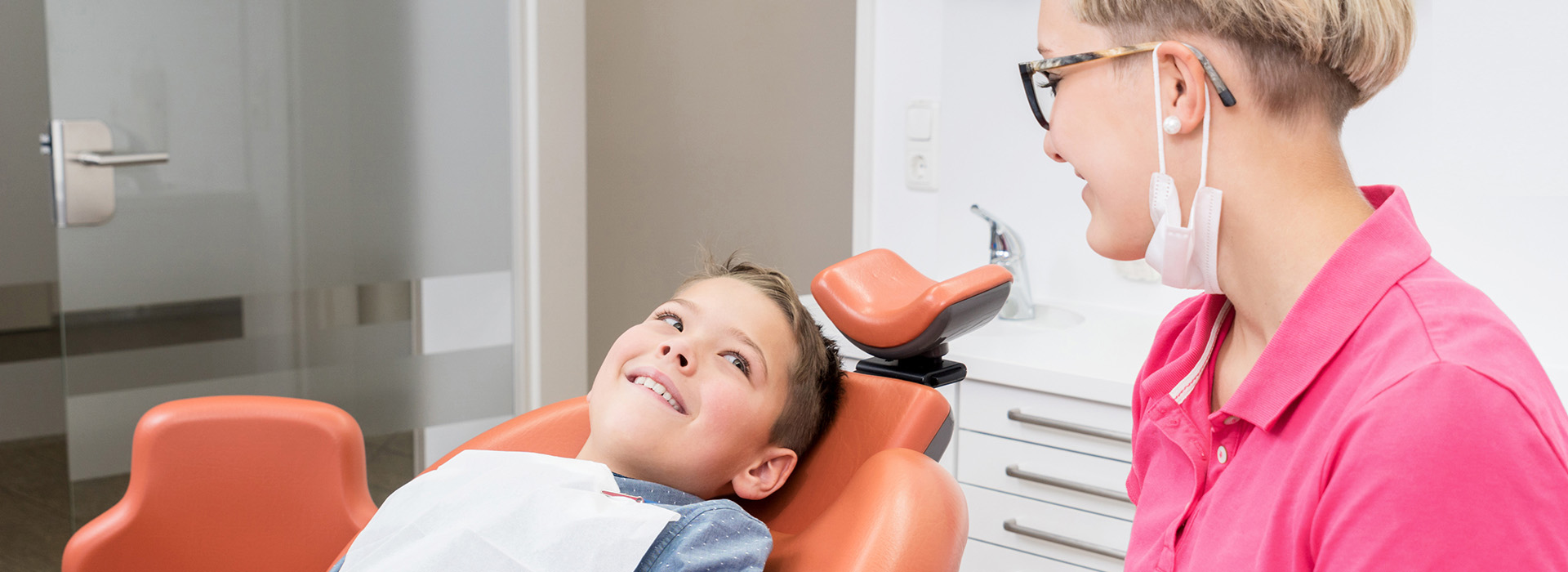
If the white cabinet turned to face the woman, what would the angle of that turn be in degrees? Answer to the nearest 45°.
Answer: approximately 45° to its left

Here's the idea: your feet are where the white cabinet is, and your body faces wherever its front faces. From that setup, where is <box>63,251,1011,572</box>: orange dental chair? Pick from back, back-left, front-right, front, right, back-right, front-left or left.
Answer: front

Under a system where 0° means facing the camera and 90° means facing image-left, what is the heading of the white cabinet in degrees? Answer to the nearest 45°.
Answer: approximately 45°

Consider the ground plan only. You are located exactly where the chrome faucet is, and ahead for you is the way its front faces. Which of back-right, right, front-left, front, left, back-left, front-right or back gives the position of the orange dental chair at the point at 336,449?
front

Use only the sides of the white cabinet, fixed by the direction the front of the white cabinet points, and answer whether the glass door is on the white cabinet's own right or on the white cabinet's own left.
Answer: on the white cabinet's own right

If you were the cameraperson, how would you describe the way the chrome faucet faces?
facing the viewer and to the left of the viewer

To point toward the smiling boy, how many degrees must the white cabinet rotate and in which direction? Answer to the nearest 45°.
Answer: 0° — it already faces them

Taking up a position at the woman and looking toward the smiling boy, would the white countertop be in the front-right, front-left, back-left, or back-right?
front-right

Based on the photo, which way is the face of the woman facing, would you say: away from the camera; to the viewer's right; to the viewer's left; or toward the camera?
to the viewer's left

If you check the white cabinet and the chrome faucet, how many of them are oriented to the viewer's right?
0

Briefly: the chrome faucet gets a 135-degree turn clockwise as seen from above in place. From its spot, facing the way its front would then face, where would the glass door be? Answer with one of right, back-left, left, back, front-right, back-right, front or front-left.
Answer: left

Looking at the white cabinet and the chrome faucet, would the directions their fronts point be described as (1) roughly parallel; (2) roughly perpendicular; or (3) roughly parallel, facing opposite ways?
roughly parallel
